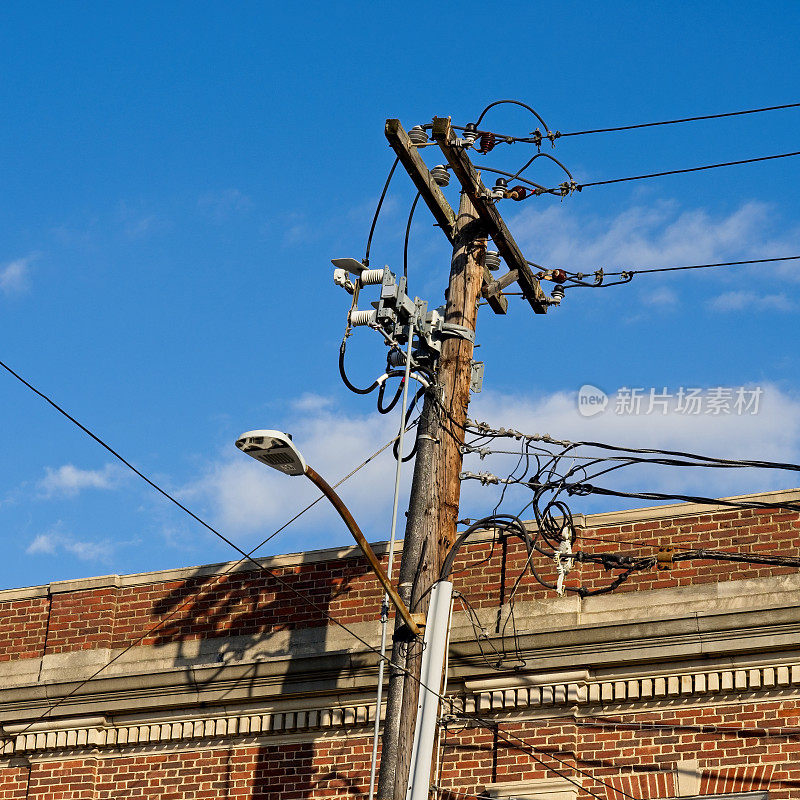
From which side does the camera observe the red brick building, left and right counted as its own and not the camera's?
front

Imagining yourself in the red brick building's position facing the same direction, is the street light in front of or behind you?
in front

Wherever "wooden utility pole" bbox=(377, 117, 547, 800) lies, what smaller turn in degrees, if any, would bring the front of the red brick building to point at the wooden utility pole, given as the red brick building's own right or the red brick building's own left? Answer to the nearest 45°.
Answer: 0° — it already faces it
